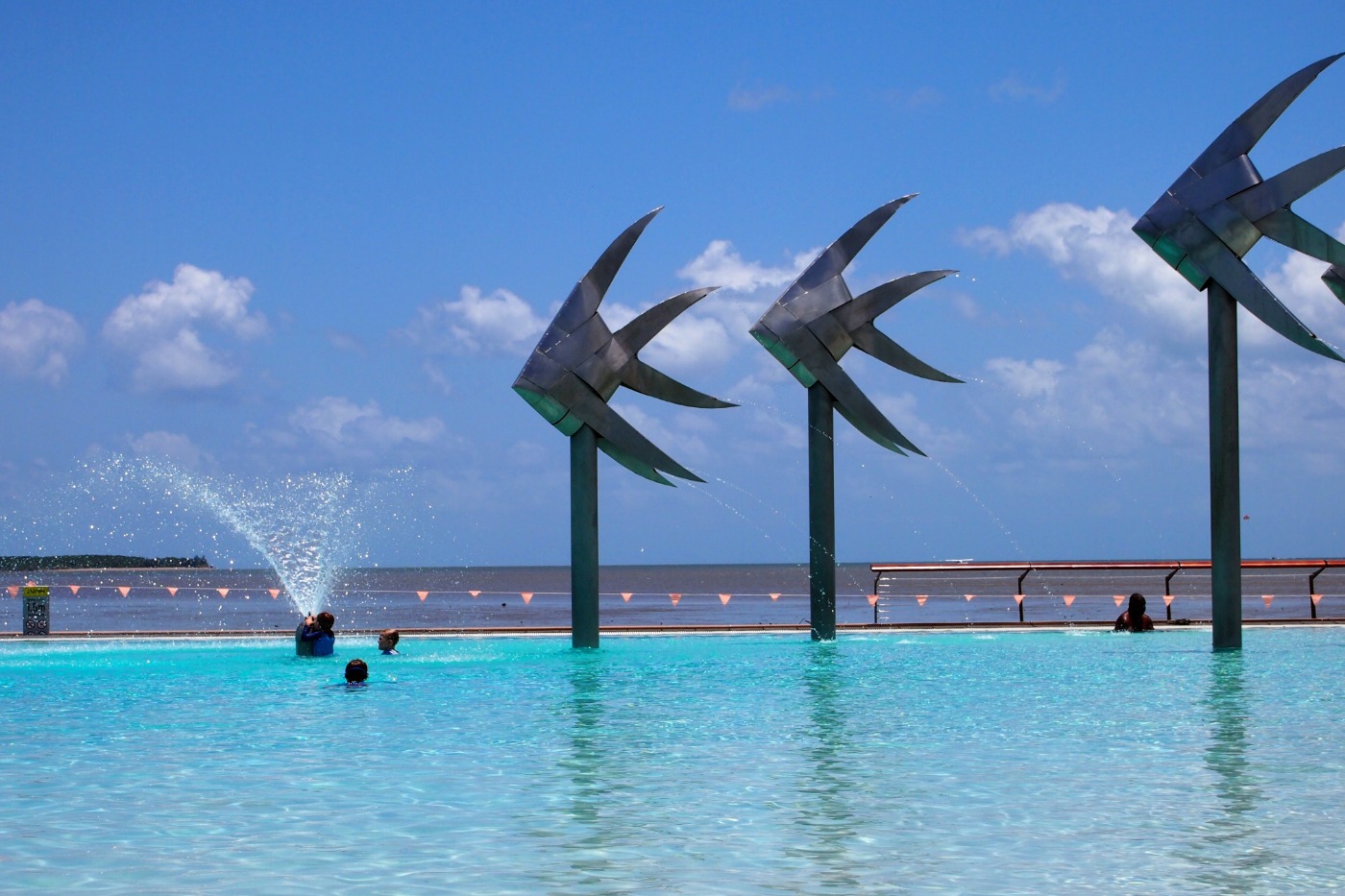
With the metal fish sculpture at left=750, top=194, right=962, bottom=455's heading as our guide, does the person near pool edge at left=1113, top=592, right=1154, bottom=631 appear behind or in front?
behind

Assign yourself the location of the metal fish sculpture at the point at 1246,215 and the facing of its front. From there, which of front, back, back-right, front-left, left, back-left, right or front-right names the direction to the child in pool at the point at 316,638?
front

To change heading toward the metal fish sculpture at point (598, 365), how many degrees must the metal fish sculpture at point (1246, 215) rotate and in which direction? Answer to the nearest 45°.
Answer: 0° — it already faces it

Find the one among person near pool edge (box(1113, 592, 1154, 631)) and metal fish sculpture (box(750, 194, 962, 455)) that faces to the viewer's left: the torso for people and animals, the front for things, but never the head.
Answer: the metal fish sculpture

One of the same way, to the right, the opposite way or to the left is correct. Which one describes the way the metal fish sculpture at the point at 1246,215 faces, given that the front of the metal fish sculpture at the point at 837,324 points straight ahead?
the same way

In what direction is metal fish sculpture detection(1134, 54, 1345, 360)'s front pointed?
to the viewer's left

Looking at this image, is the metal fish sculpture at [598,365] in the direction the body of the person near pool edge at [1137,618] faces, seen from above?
no

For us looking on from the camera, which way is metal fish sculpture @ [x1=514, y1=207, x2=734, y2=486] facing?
facing to the left of the viewer

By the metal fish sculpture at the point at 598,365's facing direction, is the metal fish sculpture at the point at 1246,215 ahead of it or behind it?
behind

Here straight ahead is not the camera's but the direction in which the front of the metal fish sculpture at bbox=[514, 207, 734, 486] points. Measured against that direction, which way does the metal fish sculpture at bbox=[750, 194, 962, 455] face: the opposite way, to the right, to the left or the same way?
the same way

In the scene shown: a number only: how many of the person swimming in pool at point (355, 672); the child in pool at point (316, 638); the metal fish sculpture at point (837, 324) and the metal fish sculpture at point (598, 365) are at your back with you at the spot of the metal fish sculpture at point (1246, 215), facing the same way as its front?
0

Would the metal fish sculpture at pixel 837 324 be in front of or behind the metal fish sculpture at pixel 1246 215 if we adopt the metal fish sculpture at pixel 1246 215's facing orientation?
in front

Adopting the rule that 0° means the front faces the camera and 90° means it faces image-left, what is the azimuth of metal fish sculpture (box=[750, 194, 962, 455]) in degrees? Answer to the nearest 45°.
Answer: approximately 90°

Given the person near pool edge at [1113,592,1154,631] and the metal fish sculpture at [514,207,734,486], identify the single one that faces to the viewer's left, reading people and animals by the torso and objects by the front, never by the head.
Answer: the metal fish sculpture
